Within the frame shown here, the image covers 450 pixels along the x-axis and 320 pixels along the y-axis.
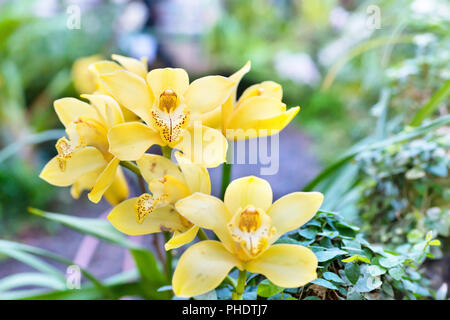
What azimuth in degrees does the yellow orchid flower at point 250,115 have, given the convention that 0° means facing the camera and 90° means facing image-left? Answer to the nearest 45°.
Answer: approximately 270°

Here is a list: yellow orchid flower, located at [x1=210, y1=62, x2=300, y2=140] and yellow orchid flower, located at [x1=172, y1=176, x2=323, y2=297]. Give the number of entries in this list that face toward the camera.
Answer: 1

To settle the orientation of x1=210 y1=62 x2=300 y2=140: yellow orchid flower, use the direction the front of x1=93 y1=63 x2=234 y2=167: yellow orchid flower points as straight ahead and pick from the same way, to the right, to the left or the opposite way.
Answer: to the left

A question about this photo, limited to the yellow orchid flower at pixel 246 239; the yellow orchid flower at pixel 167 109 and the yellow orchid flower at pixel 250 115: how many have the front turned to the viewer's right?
1
